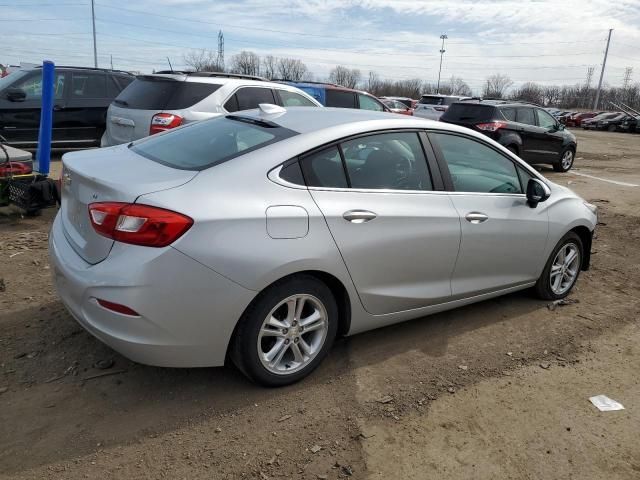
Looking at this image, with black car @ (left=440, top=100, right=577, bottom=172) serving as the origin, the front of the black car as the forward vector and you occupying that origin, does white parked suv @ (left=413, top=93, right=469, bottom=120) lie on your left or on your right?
on your left

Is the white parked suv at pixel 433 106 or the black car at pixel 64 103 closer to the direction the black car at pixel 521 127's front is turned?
the white parked suv

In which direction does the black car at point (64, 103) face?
to the viewer's left

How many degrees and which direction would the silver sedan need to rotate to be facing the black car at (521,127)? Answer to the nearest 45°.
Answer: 0° — it already faces it

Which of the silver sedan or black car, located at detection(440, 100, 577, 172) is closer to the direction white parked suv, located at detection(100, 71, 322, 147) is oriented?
the black car

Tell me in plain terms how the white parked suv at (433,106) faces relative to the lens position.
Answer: facing away from the viewer and to the right of the viewer

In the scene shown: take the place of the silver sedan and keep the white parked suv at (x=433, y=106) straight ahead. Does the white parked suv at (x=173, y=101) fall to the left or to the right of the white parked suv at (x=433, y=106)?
left

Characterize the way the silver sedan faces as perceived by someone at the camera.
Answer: facing away from the viewer and to the right of the viewer

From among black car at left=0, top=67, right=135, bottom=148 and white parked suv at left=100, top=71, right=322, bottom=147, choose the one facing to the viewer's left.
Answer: the black car

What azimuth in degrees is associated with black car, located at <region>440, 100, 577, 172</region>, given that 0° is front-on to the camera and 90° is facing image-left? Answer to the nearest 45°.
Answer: approximately 225°

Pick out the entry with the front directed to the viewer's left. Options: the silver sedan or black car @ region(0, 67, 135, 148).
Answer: the black car

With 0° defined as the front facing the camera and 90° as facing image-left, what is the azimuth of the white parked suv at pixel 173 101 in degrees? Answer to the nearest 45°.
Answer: approximately 225°

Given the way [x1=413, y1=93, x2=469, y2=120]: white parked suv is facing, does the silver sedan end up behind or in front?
behind

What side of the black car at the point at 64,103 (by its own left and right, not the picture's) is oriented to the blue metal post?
left
